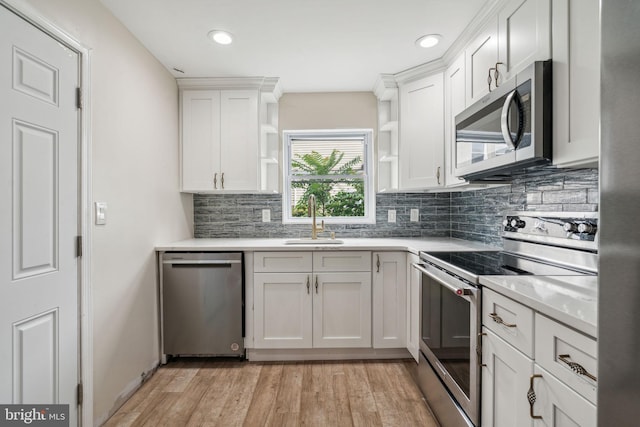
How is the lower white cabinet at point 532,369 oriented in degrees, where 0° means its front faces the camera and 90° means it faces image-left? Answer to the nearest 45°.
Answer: approximately 45°

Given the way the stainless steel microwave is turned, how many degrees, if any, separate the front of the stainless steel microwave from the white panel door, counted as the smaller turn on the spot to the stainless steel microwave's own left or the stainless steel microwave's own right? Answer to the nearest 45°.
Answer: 0° — it already faces it

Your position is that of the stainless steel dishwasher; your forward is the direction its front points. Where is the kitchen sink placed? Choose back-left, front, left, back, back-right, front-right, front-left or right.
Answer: left

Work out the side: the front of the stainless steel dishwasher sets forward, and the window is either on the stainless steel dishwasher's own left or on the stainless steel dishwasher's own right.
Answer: on the stainless steel dishwasher's own left

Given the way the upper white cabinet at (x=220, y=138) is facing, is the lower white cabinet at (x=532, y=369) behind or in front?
in front

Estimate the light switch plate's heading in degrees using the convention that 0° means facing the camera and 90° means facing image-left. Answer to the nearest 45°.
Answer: approximately 315°

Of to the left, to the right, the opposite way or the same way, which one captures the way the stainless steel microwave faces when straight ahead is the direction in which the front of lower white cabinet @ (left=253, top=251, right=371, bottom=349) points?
to the right
